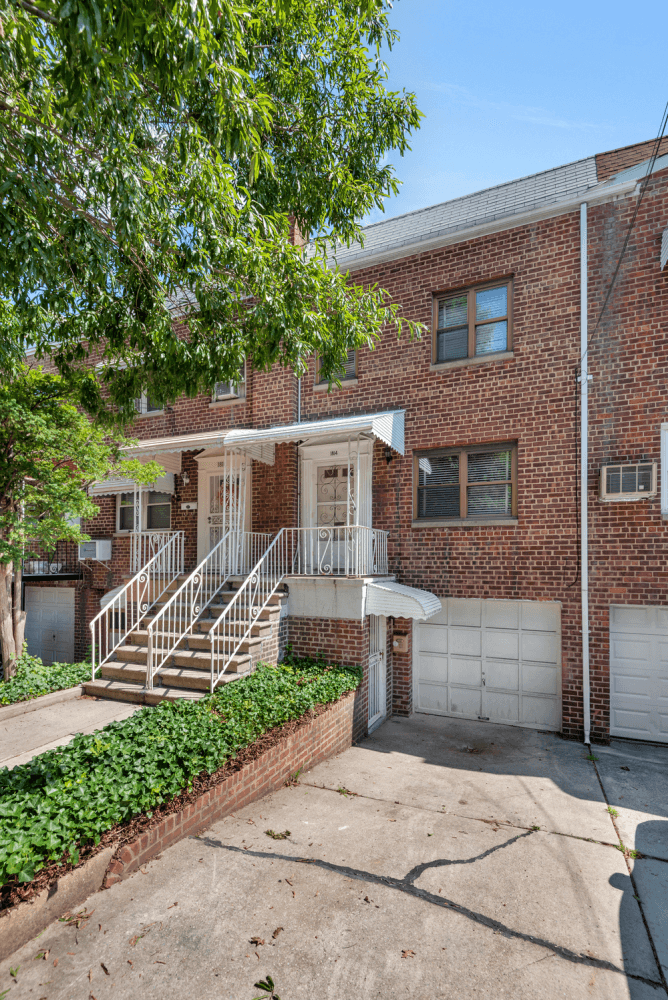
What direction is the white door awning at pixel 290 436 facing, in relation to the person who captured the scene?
facing the viewer and to the left of the viewer

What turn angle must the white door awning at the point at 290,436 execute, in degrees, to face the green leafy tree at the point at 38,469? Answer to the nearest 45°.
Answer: approximately 45° to its right

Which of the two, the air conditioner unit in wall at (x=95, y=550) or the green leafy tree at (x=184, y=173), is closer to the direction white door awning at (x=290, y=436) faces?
the green leafy tree

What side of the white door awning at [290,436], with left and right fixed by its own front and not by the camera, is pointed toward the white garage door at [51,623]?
right

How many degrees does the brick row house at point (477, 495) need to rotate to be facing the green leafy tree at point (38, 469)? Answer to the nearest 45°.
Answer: approximately 45° to its right

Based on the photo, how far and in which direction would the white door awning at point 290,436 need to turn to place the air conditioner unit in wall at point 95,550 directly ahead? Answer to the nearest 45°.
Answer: approximately 90° to its right

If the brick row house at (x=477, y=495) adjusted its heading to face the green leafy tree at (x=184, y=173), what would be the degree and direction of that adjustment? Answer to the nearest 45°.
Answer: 0° — it already faces it

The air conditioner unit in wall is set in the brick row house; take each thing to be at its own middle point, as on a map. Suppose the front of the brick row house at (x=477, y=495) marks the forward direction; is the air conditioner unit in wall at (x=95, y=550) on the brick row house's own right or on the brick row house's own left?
on the brick row house's own right
